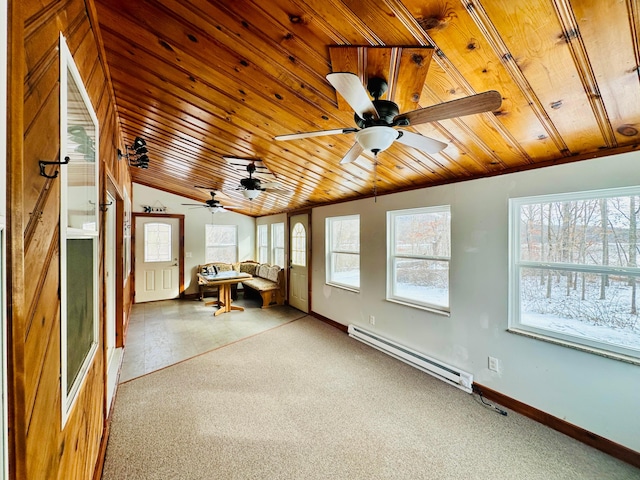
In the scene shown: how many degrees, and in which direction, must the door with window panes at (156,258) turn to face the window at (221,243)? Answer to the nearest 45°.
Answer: approximately 90° to its left

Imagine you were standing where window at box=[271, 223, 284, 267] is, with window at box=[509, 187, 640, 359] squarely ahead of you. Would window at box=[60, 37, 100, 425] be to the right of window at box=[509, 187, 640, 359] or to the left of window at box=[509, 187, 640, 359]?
right

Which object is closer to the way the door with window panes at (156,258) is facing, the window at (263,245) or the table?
the table

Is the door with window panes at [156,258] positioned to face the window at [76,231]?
yes

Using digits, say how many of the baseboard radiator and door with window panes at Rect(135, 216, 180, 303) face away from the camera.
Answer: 0

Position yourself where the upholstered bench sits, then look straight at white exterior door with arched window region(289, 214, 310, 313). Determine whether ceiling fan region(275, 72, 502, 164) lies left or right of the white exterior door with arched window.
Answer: right

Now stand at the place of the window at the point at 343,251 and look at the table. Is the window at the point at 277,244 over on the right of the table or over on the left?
right

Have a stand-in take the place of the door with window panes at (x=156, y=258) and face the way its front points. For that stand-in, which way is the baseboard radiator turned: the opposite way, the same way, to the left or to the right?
to the right

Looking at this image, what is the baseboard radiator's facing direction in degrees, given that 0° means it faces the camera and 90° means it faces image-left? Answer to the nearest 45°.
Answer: approximately 45°

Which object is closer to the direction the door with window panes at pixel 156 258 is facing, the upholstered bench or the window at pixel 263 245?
the upholstered bench

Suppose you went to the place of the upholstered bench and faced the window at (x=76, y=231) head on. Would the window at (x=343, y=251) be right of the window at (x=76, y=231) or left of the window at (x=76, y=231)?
left

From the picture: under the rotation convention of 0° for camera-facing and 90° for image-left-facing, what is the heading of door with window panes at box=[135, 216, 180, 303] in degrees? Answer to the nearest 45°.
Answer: approximately 0°

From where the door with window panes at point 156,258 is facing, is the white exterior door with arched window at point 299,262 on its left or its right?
on its left
